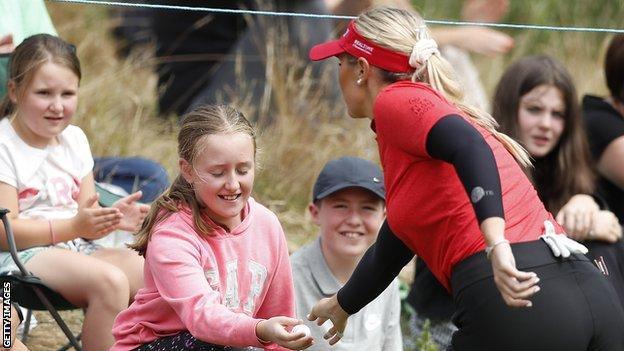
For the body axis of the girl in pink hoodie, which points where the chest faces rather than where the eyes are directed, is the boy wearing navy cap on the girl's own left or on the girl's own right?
on the girl's own left

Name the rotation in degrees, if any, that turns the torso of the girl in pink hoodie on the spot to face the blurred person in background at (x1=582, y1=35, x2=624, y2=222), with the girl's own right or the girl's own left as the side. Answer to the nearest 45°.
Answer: approximately 90° to the girl's own left

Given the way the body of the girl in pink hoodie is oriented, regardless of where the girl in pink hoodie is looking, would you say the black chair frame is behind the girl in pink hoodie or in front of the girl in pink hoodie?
behind

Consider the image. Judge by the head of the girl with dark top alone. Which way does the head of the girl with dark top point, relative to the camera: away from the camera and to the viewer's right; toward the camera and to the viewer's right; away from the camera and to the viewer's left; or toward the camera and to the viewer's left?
toward the camera and to the viewer's left

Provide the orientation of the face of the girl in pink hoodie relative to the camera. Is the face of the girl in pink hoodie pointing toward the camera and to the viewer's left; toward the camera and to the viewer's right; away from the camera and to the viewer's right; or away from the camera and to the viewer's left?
toward the camera and to the viewer's right

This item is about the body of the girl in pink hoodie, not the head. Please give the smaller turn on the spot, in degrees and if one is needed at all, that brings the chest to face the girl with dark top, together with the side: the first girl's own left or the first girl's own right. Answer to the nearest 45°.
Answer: approximately 90° to the first girl's own left

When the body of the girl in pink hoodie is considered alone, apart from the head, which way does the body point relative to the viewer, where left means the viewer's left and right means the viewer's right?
facing the viewer and to the right of the viewer
